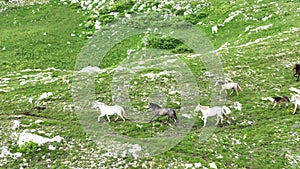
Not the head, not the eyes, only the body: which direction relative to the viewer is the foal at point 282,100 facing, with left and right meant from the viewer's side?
facing to the left of the viewer

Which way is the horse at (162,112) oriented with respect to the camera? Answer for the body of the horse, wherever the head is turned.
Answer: to the viewer's left

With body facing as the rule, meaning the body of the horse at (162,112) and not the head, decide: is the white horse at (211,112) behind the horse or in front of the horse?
behind

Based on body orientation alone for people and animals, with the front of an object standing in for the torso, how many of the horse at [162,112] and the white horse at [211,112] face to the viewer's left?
2

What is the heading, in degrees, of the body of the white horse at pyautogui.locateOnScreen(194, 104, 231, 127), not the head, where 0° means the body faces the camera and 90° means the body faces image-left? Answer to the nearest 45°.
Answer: approximately 90°

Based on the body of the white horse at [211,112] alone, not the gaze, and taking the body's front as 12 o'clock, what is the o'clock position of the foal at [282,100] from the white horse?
The foal is roughly at 5 o'clock from the white horse.

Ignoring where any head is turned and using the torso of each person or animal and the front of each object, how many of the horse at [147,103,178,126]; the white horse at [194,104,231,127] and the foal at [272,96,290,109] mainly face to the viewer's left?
3

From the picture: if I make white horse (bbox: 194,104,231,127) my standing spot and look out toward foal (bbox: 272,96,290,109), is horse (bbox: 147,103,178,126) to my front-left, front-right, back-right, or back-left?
back-left

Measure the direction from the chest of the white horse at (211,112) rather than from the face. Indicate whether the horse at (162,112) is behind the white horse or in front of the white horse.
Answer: in front

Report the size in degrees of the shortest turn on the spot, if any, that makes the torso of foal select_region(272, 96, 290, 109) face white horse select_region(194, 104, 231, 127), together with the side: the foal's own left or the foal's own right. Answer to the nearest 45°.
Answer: approximately 45° to the foal's own left

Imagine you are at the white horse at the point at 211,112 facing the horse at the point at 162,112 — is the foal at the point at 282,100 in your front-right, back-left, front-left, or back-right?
back-right

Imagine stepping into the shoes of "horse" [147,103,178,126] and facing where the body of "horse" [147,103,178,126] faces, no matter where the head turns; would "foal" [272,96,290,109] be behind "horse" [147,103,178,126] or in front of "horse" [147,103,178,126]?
behind
